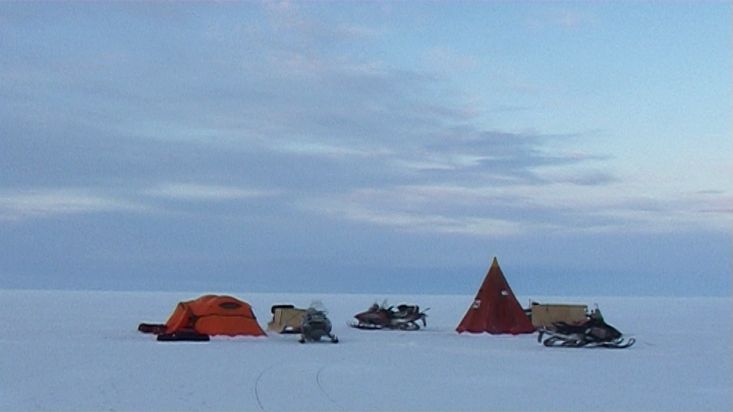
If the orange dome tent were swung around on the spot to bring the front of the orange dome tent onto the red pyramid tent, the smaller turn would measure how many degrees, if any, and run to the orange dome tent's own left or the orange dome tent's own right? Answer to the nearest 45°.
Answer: approximately 135° to the orange dome tent's own left

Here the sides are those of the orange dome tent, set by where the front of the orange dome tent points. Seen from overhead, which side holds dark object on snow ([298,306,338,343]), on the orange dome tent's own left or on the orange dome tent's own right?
on the orange dome tent's own left

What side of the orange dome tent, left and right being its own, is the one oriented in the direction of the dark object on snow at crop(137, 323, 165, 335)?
front

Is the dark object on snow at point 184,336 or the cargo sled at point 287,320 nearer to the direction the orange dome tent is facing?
the dark object on snow

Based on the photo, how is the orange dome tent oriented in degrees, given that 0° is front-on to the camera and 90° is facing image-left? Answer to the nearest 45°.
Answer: approximately 45°

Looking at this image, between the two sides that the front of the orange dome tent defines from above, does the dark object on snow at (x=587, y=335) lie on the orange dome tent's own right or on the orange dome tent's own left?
on the orange dome tent's own left
